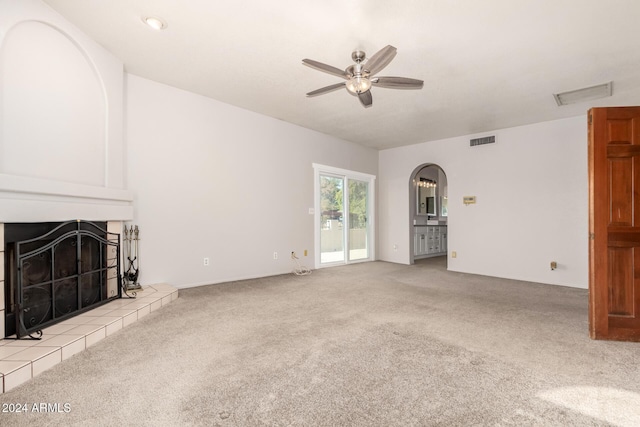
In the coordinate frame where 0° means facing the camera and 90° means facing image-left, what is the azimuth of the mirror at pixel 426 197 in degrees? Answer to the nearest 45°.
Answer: approximately 0°

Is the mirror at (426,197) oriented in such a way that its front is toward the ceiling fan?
yes

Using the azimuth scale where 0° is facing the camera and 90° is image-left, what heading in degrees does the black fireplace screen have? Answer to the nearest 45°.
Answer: approximately 315°

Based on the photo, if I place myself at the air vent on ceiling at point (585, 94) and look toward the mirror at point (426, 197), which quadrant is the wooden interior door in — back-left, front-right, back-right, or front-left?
back-left

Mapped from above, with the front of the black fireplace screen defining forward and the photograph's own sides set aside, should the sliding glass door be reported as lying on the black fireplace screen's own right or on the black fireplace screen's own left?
on the black fireplace screen's own left

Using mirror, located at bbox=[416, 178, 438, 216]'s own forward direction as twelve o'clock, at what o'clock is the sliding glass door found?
The sliding glass door is roughly at 1 o'clock from the mirror.

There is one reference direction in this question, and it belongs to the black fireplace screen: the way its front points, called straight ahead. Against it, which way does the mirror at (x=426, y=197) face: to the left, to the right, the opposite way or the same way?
to the right
